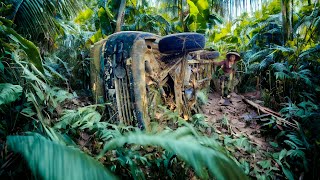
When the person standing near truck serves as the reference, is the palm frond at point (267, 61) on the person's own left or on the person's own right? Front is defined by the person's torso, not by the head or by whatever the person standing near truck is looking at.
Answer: on the person's own left

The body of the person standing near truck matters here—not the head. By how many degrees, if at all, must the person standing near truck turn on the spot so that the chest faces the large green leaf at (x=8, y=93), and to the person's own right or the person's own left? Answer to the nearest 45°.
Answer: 0° — they already face it

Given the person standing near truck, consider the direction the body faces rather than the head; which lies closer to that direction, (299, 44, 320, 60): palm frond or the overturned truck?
the overturned truck

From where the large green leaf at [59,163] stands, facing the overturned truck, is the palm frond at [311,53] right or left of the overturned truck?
right

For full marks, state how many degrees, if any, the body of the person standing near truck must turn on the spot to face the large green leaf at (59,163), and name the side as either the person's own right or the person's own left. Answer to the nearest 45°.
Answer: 0° — they already face it

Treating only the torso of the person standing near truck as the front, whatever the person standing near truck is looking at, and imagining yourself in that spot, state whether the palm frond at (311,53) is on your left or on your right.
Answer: on your left

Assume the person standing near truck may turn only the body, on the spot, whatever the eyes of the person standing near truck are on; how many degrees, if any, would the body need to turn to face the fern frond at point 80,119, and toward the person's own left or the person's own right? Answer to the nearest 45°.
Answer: approximately 45° to the person's own right

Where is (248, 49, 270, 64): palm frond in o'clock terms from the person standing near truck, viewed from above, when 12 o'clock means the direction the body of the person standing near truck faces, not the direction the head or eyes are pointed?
The palm frond is roughly at 8 o'clock from the person standing near truck.

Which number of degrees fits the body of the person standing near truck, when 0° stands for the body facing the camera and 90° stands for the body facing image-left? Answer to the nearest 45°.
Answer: approximately 0°
